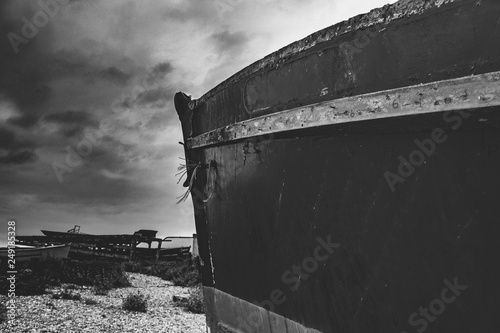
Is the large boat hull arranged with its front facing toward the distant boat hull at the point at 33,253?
yes

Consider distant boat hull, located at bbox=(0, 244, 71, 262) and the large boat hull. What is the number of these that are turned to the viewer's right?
1

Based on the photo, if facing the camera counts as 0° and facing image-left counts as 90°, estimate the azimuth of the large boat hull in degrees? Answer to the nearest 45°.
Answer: approximately 135°

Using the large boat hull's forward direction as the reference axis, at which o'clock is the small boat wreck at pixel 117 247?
The small boat wreck is roughly at 12 o'clock from the large boat hull.

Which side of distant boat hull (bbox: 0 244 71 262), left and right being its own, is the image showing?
right

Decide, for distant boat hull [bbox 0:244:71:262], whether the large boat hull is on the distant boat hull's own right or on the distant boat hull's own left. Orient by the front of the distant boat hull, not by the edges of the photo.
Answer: on the distant boat hull's own right

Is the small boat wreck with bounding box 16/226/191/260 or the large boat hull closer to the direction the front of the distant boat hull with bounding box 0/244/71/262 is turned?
the small boat wreck

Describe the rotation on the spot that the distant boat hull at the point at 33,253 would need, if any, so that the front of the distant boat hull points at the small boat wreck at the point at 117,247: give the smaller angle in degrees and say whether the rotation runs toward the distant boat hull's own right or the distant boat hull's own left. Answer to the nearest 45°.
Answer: approximately 45° to the distant boat hull's own left

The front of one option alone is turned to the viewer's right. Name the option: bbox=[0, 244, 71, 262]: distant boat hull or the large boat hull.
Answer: the distant boat hull
